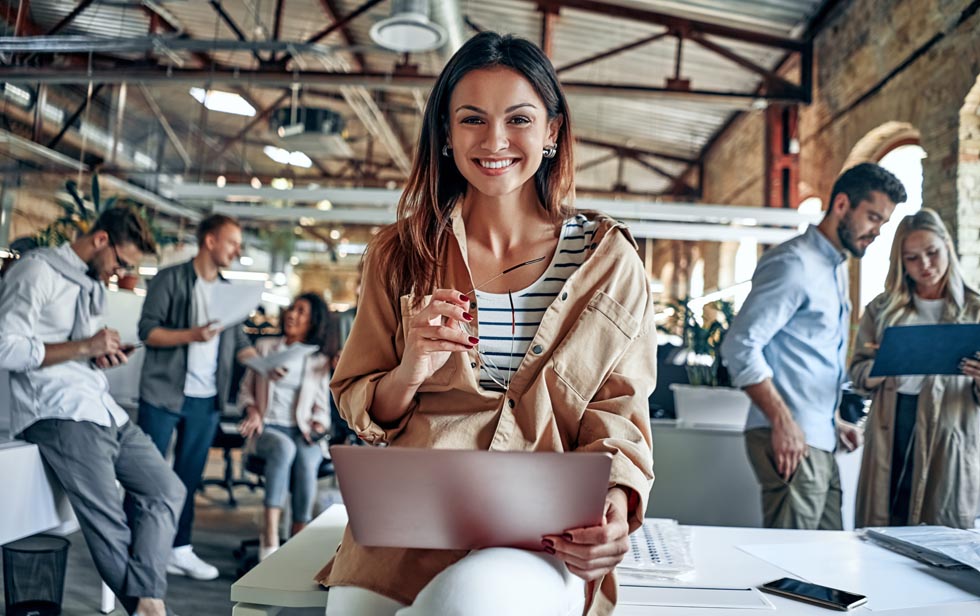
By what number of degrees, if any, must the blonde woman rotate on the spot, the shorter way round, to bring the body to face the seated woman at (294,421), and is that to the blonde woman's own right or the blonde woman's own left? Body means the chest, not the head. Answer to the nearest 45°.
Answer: approximately 90° to the blonde woman's own right

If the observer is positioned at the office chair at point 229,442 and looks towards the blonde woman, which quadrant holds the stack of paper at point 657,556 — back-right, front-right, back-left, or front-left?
front-right

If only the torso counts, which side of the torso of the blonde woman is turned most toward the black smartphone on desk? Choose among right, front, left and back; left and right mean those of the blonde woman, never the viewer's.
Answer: front

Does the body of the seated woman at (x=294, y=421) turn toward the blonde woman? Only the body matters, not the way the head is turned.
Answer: no

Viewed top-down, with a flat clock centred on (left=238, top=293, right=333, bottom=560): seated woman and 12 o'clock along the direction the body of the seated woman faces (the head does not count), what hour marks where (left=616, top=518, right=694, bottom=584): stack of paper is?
The stack of paper is roughly at 10 o'clock from the seated woman.

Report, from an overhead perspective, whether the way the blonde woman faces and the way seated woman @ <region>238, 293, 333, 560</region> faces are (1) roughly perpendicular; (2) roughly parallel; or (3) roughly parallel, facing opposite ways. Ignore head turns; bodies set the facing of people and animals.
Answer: roughly parallel

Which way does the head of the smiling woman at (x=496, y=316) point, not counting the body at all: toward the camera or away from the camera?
toward the camera

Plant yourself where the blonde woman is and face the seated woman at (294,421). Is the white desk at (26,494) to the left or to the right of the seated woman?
left

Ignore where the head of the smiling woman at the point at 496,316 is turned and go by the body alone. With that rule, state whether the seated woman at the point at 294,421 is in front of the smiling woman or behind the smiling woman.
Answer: behind

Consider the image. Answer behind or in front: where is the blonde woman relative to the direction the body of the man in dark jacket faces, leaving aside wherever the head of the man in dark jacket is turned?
in front

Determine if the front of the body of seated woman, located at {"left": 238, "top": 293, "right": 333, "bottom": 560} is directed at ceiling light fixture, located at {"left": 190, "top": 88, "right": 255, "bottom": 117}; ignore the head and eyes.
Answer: no

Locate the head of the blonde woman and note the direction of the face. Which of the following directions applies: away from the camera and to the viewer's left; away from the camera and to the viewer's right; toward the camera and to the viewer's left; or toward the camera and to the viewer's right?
toward the camera and to the viewer's left

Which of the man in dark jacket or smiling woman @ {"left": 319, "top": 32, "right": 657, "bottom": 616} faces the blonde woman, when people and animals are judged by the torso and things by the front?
the man in dark jacket

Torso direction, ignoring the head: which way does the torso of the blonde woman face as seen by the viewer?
toward the camera

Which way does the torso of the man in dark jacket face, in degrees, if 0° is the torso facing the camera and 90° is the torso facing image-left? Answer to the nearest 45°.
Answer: approximately 315°

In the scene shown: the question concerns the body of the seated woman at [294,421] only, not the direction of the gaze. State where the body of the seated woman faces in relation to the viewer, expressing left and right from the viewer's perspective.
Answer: facing the viewer and to the left of the viewer

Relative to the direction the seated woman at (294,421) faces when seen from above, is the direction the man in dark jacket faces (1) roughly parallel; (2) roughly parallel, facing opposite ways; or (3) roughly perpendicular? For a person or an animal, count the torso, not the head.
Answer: roughly perpendicular

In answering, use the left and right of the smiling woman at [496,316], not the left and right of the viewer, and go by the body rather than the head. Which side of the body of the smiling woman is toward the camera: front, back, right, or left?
front

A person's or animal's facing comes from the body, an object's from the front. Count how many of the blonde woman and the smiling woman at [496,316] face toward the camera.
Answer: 2
